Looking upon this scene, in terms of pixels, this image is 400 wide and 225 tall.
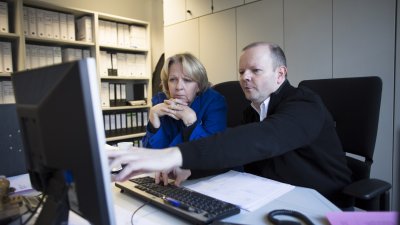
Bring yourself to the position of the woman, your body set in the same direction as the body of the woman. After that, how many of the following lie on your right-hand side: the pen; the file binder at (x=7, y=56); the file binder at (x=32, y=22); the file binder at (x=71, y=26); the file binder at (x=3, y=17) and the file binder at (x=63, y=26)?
5

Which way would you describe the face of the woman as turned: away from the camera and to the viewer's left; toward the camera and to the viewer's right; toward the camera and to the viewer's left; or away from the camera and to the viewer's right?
toward the camera and to the viewer's left

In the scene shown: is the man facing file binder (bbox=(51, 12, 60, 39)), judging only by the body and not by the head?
no

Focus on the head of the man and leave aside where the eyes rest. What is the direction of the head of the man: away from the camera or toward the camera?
toward the camera

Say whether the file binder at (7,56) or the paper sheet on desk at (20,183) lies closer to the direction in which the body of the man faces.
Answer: the paper sheet on desk

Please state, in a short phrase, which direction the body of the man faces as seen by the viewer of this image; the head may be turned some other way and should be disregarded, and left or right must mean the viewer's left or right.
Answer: facing the viewer and to the left of the viewer

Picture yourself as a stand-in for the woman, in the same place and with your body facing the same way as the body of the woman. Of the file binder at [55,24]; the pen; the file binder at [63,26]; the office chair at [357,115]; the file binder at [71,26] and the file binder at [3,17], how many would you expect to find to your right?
4

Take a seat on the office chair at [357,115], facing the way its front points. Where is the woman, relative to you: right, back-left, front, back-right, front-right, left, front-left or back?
front-right

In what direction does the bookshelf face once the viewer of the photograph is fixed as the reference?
facing the viewer and to the right of the viewer

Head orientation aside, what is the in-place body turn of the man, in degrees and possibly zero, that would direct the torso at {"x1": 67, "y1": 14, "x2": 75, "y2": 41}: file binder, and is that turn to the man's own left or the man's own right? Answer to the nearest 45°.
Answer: approximately 90° to the man's own right

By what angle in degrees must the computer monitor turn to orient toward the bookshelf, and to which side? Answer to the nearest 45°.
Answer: approximately 45° to its left

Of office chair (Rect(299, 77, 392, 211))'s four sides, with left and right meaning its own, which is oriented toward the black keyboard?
front

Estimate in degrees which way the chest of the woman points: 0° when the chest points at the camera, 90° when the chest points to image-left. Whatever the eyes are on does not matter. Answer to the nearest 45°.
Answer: approximately 45°
